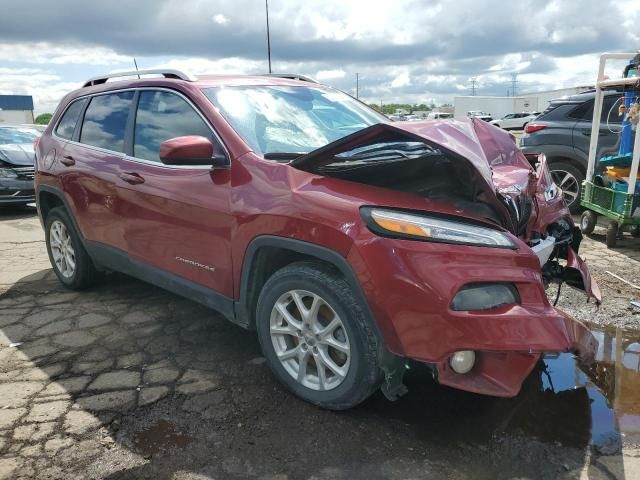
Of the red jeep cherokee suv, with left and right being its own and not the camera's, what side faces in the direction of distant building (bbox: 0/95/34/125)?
back

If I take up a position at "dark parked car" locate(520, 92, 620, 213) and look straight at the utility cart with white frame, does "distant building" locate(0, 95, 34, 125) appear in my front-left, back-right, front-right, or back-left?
back-right

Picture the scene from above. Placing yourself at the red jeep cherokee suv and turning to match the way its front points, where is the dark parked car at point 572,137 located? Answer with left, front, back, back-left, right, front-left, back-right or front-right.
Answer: left

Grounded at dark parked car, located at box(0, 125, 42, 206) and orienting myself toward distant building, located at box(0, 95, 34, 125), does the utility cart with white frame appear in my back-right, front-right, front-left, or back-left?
back-right

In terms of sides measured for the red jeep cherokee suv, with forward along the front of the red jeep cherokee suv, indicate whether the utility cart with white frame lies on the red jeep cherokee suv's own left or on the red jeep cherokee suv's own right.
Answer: on the red jeep cherokee suv's own left

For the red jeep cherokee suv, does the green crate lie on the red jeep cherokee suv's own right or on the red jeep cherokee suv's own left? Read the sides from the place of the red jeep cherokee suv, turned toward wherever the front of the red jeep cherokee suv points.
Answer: on the red jeep cherokee suv's own left

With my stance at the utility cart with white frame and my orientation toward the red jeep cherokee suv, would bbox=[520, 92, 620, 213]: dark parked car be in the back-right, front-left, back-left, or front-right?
back-right

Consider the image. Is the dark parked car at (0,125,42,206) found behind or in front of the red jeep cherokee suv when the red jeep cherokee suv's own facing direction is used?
behind

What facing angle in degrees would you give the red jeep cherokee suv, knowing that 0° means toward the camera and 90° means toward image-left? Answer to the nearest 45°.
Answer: approximately 315°
